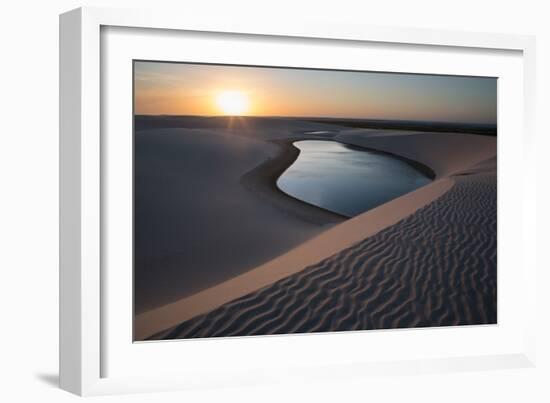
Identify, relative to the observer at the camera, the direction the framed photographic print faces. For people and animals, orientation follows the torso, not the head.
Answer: facing the viewer and to the right of the viewer
